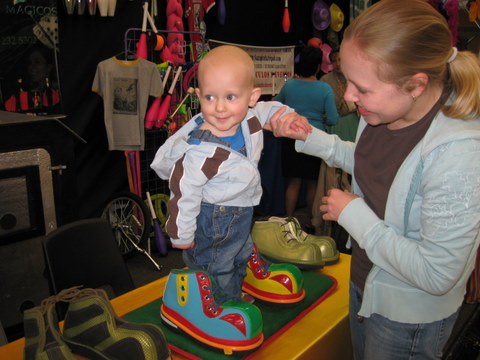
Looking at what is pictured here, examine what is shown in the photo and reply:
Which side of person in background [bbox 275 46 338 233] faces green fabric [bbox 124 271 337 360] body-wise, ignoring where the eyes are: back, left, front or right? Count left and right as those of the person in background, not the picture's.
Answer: back

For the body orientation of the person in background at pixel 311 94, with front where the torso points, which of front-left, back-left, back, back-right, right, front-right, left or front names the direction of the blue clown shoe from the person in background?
back

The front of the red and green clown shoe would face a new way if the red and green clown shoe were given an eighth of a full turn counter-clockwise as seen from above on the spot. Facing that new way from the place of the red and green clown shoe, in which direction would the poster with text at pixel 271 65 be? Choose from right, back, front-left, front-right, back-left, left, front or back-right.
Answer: left

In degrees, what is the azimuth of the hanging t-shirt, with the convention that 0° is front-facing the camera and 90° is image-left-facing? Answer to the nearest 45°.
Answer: approximately 0°

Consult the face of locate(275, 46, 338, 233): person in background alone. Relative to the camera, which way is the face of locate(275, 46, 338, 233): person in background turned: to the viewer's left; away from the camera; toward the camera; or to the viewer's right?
away from the camera

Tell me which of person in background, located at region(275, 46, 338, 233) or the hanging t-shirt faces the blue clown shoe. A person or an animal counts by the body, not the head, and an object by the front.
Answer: the hanging t-shirt

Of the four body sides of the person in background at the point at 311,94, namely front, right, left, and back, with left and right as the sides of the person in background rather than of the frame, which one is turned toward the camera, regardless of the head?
back

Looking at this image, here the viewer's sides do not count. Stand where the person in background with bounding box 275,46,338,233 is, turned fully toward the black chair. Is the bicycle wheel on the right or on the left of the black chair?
right

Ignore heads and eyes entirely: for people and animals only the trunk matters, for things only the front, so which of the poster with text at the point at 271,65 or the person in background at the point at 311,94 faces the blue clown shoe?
the poster with text

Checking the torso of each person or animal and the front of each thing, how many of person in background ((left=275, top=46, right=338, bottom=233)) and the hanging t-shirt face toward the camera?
1
